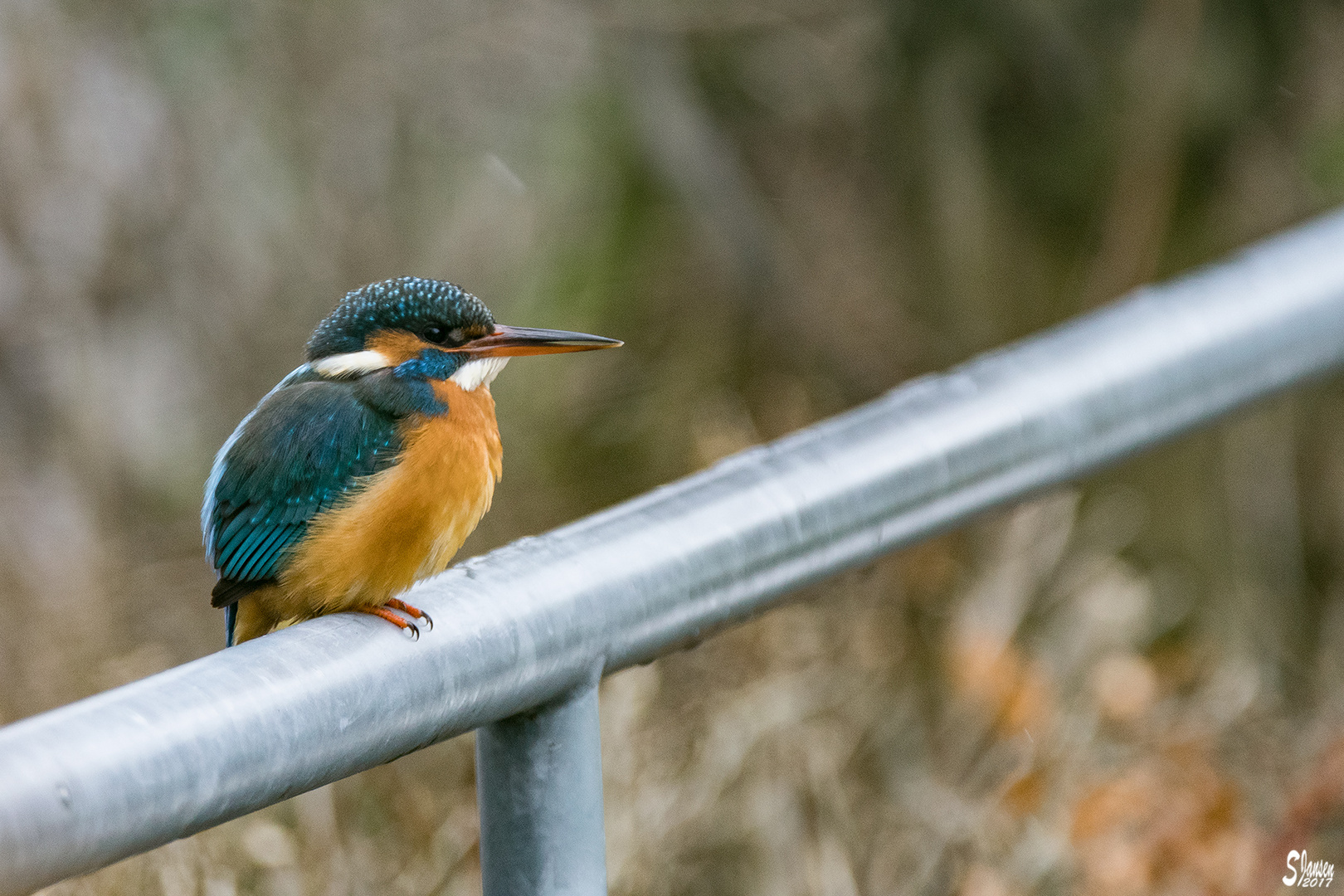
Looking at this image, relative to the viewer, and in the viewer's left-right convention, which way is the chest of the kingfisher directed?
facing to the right of the viewer
